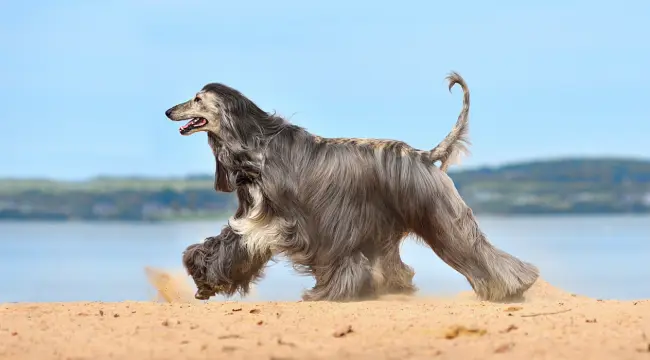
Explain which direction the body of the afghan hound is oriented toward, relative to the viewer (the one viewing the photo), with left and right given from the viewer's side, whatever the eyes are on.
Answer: facing to the left of the viewer
